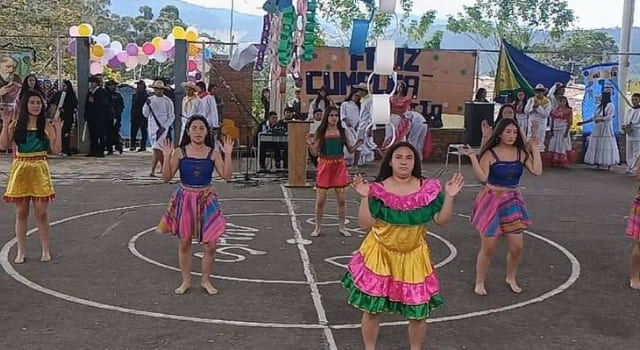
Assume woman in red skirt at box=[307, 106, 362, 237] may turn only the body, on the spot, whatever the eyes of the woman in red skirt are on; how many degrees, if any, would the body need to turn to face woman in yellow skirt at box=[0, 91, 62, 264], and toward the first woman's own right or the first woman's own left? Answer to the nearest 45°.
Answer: approximately 45° to the first woman's own right

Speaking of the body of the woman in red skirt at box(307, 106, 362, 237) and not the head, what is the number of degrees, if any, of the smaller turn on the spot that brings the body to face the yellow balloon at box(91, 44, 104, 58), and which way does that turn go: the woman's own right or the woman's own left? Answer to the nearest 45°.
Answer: approximately 135° to the woman's own right

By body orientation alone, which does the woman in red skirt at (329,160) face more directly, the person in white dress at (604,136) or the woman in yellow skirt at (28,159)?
the woman in yellow skirt

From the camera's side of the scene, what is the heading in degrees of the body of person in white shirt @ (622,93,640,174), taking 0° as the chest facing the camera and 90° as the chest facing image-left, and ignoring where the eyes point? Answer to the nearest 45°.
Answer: approximately 45°

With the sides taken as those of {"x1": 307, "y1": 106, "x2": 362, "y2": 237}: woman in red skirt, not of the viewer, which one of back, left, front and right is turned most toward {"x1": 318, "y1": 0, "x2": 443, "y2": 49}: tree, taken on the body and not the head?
back

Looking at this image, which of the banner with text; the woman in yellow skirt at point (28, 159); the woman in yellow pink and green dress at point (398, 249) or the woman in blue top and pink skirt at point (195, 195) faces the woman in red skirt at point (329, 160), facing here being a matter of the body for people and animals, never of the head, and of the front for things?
the banner with text

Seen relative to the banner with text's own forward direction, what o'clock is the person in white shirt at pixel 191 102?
The person in white shirt is roughly at 2 o'clock from the banner with text.

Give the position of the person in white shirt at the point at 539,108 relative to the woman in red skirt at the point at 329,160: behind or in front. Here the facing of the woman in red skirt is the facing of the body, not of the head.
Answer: behind

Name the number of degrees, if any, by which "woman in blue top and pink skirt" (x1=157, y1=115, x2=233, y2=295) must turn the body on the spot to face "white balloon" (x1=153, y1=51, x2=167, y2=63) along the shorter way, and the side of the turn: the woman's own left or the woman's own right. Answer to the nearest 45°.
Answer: approximately 180°

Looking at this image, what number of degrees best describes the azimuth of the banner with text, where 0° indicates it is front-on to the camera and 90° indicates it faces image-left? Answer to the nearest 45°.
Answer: approximately 0°

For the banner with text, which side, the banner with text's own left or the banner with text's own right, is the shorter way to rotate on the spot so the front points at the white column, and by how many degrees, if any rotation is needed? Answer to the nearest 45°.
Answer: approximately 90° to the banner with text's own left

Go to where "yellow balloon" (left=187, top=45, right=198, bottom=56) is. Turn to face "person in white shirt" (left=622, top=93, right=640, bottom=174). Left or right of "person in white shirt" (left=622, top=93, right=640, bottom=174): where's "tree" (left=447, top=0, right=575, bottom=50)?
left
